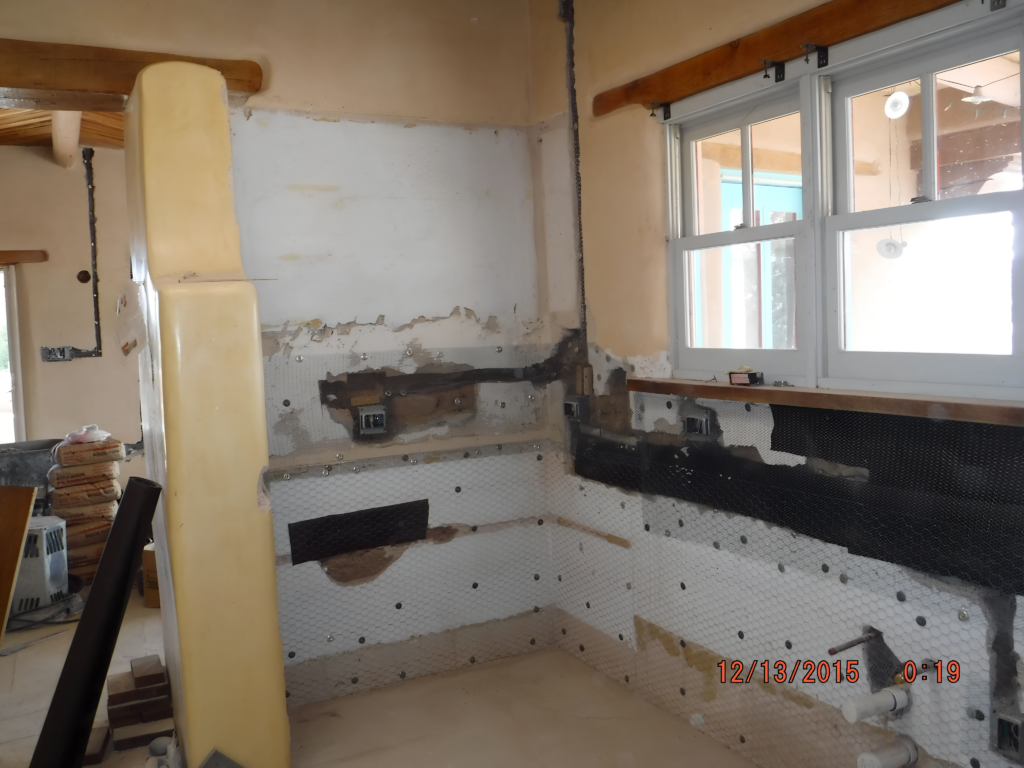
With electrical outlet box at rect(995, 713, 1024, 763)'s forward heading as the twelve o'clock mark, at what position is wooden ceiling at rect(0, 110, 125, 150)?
The wooden ceiling is roughly at 2 o'clock from the electrical outlet box.

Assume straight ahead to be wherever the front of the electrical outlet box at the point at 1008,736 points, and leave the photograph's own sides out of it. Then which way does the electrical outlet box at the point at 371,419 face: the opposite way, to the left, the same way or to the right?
to the left

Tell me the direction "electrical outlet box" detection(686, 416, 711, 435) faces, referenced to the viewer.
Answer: facing the viewer and to the left of the viewer

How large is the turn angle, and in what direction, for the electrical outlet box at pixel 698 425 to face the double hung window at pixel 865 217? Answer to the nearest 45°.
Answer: approximately 90° to its left

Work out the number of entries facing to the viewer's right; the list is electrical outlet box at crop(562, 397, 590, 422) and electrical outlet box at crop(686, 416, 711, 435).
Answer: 0

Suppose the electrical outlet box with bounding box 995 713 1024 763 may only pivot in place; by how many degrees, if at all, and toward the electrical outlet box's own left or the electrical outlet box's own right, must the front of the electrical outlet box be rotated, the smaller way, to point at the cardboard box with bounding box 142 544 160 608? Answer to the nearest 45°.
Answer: approximately 45° to the electrical outlet box's own right

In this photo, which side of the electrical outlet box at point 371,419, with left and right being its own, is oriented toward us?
front
